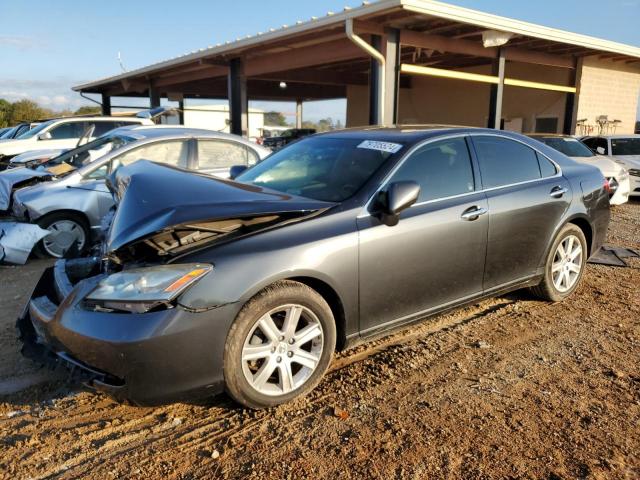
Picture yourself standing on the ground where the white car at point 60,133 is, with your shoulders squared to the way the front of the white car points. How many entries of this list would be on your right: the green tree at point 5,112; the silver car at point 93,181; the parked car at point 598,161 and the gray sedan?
1

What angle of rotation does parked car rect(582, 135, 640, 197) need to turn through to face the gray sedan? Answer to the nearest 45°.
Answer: approximately 45° to its right

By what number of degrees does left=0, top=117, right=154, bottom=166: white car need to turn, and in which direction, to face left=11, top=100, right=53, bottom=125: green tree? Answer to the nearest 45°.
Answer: approximately 90° to its right

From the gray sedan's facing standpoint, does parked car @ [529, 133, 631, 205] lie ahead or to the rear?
to the rear

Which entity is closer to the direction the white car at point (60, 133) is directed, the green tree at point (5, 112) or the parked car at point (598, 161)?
the green tree

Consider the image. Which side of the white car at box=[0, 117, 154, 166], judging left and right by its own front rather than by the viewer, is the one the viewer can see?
left

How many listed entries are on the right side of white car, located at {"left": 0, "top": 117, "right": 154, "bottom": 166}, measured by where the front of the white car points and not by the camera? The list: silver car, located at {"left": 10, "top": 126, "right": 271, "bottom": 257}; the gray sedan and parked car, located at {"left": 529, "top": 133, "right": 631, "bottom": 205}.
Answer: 0

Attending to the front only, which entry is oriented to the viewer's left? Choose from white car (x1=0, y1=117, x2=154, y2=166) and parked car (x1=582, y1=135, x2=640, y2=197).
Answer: the white car

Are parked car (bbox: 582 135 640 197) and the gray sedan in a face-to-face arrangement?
no

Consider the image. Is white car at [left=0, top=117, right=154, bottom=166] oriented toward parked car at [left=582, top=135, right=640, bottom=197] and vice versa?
no

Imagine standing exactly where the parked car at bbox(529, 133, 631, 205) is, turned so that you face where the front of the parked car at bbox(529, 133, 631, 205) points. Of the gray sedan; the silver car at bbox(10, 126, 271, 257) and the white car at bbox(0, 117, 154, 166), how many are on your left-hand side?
0

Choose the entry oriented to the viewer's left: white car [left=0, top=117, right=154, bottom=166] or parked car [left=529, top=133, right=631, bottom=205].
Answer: the white car

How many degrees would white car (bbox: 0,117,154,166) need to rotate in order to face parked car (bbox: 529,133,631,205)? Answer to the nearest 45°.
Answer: approximately 135° to its left

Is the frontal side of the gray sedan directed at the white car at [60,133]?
no

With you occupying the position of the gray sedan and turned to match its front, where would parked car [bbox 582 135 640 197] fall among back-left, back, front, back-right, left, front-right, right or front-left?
back

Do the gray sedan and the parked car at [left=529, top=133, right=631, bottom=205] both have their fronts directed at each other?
no

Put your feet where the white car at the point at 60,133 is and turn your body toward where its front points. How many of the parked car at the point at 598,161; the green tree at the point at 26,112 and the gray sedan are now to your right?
1

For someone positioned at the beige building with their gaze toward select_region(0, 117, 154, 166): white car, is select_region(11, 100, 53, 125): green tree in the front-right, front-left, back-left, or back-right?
front-right
